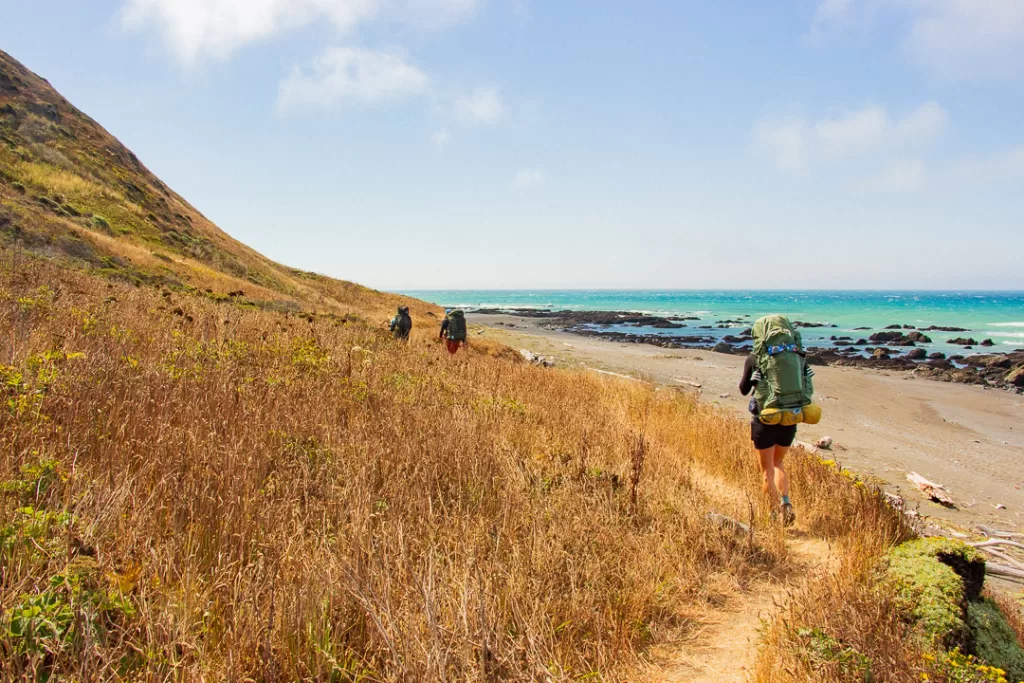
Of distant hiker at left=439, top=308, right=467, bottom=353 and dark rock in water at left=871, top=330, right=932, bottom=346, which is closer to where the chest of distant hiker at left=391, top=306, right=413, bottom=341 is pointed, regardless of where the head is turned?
the dark rock in water

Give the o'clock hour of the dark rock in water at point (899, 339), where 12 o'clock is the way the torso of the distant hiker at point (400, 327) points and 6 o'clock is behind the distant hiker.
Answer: The dark rock in water is roughly at 2 o'clock from the distant hiker.

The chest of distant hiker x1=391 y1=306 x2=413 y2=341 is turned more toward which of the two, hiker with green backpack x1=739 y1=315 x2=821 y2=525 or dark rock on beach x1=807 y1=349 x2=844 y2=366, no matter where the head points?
the dark rock on beach

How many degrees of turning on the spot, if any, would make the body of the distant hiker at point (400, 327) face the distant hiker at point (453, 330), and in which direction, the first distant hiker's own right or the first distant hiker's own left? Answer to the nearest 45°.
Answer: approximately 135° to the first distant hiker's own right

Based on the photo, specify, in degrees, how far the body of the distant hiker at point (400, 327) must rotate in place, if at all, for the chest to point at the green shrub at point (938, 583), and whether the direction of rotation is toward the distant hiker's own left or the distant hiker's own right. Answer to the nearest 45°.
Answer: approximately 180°

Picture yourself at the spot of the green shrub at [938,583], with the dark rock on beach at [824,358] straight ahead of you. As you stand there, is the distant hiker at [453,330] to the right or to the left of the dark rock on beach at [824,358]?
left

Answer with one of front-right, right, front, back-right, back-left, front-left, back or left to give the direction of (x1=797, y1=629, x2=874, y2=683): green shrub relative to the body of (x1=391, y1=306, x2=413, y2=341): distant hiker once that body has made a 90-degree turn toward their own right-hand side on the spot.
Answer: right

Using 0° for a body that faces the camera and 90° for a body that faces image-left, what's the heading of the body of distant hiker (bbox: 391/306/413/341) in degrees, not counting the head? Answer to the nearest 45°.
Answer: approximately 180°

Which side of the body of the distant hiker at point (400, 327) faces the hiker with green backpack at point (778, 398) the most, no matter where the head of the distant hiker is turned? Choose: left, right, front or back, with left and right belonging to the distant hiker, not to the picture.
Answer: back
